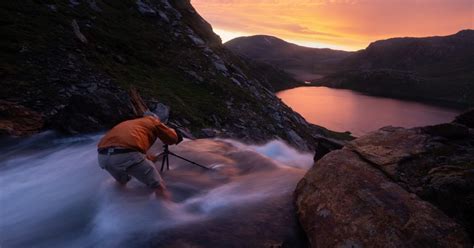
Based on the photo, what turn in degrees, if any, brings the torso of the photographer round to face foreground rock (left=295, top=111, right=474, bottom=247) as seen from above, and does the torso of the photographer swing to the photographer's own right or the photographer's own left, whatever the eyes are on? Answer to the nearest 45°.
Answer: approximately 90° to the photographer's own right

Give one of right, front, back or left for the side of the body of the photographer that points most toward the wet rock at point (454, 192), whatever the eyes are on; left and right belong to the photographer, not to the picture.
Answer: right

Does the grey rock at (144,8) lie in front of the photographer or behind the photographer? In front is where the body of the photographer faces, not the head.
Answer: in front

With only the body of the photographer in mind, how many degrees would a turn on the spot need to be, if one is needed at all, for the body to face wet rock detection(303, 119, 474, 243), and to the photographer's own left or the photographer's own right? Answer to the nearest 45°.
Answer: approximately 45° to the photographer's own right

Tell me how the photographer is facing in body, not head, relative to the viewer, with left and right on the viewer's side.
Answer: facing away from the viewer and to the right of the viewer

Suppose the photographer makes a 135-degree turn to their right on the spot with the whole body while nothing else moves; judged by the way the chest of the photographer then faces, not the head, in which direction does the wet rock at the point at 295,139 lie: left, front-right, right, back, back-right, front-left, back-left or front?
back-left

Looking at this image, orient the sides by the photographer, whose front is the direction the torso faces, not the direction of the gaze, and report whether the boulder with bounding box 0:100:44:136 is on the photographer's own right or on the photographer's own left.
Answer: on the photographer's own left
